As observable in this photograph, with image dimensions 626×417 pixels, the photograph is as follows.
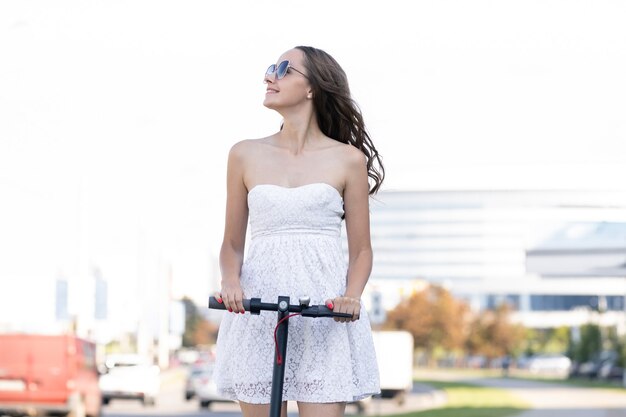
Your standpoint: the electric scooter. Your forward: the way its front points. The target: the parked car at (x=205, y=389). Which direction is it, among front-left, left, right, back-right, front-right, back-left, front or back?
back

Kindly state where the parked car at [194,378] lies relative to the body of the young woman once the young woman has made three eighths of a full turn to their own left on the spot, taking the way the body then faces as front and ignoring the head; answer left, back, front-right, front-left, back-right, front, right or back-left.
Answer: front-left

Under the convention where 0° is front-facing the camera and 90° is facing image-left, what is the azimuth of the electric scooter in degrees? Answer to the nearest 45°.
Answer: approximately 0°

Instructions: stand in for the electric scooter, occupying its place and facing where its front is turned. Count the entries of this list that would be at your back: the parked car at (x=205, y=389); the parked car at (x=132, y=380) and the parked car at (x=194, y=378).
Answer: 3

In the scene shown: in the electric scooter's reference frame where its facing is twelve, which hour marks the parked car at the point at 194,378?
The parked car is roughly at 6 o'clock from the electric scooter.

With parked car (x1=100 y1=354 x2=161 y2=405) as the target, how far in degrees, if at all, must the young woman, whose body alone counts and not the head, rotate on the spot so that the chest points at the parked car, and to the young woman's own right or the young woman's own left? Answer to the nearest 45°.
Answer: approximately 180°
